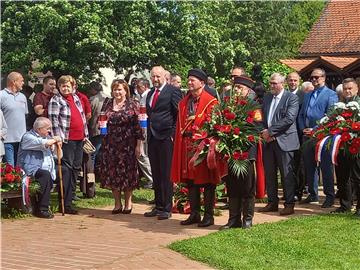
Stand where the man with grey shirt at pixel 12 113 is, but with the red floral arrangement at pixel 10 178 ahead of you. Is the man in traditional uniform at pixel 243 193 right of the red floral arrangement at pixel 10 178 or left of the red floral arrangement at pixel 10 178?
left

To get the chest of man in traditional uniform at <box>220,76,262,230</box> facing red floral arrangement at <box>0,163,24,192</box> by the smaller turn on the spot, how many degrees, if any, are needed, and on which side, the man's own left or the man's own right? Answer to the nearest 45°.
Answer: approximately 45° to the man's own right

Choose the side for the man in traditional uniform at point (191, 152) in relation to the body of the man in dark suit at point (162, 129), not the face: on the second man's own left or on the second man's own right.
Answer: on the second man's own left

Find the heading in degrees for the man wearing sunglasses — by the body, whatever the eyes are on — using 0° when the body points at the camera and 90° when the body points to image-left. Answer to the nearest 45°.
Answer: approximately 45°

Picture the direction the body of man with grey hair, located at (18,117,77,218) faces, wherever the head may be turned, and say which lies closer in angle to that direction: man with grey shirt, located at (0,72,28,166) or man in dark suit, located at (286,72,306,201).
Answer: the man in dark suit

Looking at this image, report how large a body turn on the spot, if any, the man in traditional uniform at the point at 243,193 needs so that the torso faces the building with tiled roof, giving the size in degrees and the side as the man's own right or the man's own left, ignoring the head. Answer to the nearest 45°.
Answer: approximately 135° to the man's own right

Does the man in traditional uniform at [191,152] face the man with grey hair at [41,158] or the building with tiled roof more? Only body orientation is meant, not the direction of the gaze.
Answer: the man with grey hair
